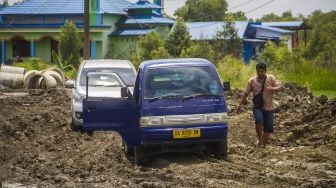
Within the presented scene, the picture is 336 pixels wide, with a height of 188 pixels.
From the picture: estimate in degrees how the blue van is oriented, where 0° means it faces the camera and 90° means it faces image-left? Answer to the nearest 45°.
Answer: approximately 0°

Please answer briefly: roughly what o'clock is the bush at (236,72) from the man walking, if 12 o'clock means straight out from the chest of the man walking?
The bush is roughly at 6 o'clock from the man walking.

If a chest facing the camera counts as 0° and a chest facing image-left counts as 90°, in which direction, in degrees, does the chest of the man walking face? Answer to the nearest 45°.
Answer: approximately 0°

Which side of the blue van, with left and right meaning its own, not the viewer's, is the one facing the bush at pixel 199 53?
back

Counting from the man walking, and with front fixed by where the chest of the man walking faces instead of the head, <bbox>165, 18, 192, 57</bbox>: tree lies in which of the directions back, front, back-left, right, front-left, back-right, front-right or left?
back

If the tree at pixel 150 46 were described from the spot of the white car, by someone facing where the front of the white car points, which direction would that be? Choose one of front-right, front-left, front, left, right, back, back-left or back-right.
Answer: back

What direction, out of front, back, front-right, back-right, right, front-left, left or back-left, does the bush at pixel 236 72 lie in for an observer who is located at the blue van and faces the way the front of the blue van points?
back

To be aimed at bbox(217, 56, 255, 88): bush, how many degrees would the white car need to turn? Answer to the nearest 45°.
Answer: approximately 135° to its left

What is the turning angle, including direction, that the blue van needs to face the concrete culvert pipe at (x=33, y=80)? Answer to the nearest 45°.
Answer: approximately 180°

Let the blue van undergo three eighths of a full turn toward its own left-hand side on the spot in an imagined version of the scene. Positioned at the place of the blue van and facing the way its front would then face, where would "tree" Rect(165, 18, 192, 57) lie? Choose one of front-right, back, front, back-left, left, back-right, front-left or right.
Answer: front-left

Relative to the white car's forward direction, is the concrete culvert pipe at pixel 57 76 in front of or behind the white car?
behind

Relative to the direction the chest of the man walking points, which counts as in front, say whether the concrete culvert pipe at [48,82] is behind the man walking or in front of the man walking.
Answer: behind
